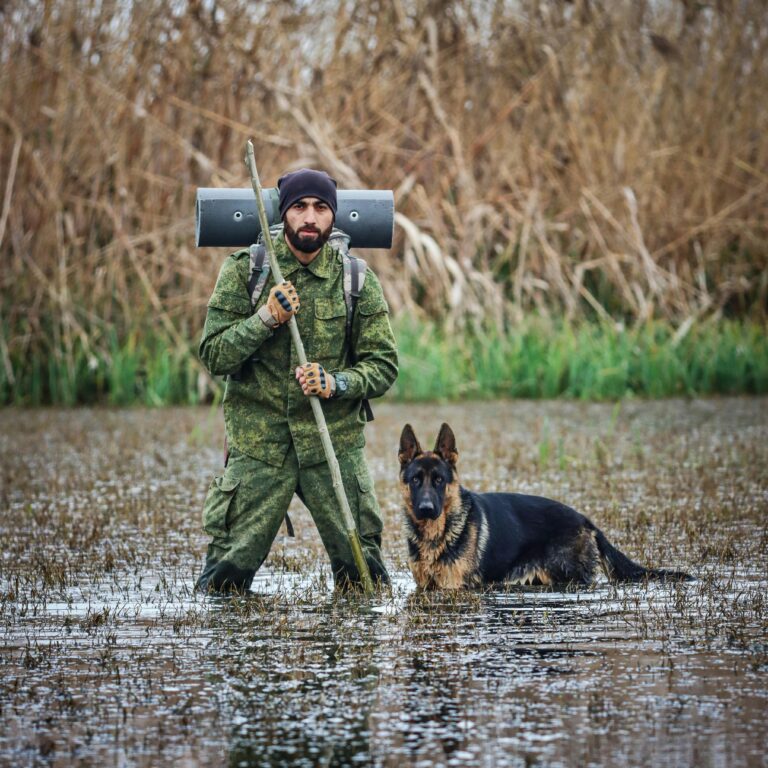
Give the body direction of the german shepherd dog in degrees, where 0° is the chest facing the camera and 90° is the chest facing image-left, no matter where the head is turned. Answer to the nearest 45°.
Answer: approximately 45°

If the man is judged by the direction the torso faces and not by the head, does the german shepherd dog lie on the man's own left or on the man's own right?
on the man's own left

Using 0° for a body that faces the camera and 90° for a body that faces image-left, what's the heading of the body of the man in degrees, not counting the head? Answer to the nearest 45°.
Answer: approximately 0°

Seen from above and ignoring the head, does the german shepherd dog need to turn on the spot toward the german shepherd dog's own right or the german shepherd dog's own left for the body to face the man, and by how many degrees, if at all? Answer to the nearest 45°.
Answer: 0° — it already faces them
